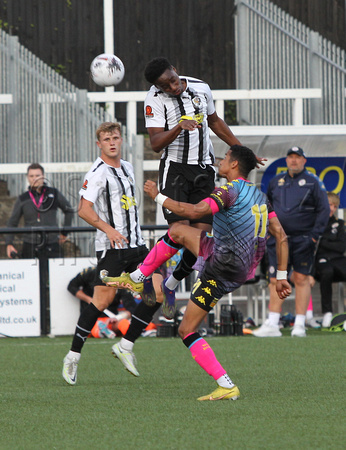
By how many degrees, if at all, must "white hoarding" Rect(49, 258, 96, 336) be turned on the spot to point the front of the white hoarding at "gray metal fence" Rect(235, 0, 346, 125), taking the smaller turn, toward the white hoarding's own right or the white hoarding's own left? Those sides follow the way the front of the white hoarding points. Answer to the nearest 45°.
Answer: approximately 135° to the white hoarding's own left

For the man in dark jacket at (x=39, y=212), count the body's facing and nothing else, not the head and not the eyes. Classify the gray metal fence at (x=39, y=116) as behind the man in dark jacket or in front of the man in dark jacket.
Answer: behind

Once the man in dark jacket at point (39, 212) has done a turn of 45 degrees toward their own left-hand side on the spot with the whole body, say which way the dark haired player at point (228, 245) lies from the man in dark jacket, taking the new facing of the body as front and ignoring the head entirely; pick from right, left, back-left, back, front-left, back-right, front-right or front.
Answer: front-right

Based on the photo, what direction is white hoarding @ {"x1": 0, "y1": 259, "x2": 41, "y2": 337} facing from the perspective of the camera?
toward the camera

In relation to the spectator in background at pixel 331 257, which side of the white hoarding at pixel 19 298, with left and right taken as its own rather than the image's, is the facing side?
left

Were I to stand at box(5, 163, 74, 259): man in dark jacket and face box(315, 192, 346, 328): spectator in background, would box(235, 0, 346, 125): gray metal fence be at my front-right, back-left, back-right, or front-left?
front-left

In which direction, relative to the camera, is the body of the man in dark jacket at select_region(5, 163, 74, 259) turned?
toward the camera

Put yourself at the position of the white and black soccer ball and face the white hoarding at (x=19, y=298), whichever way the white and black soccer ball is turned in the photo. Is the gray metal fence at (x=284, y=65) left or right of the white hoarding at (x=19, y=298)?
right

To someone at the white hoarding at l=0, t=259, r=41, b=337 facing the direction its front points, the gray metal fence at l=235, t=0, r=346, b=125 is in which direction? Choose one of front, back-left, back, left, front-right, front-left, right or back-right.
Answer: back-left

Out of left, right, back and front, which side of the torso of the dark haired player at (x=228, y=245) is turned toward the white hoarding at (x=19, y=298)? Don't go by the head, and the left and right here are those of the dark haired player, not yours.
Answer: front

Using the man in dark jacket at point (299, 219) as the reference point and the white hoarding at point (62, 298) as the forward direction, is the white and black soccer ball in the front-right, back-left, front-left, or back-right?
front-left
